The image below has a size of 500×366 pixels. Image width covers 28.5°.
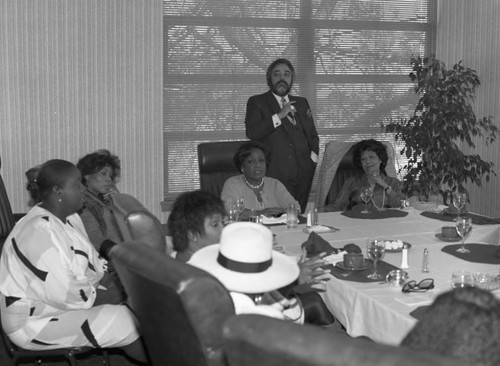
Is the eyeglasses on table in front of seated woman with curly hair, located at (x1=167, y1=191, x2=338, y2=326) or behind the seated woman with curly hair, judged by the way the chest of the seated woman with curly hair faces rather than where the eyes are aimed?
in front

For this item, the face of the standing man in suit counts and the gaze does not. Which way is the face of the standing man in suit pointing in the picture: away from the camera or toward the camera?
toward the camera

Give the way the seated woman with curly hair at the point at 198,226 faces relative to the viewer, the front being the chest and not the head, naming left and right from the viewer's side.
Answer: facing to the right of the viewer

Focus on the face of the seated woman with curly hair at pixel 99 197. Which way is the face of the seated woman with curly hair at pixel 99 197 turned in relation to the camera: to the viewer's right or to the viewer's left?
to the viewer's right

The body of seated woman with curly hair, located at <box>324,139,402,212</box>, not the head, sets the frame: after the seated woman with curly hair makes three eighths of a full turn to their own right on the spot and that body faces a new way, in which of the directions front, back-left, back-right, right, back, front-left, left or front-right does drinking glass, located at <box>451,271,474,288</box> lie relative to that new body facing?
back-left

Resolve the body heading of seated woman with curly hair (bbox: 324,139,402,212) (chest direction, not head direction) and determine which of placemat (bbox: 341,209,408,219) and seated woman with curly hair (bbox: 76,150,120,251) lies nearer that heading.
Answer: the placemat

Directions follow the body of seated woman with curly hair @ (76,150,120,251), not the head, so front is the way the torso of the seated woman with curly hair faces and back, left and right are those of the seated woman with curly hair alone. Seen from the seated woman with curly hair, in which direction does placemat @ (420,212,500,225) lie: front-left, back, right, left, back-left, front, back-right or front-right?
front-left

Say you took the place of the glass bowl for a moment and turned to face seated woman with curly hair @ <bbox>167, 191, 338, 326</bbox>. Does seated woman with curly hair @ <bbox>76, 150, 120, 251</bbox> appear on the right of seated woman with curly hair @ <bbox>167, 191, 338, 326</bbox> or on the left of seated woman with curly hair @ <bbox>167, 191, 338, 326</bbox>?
right

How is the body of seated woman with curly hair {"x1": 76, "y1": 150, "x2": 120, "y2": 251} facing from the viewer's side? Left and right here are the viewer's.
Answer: facing the viewer and to the right of the viewer

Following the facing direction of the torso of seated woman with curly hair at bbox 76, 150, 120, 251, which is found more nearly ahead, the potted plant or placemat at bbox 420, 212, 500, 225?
the placemat

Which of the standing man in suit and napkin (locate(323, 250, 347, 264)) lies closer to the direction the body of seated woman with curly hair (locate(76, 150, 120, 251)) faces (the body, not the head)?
the napkin

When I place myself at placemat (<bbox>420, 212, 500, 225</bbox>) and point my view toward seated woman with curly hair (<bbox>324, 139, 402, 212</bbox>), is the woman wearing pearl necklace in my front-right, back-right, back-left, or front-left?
front-left

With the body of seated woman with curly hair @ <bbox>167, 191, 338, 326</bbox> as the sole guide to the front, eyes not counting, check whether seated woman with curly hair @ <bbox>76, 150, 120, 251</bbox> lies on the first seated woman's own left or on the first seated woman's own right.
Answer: on the first seated woman's own left

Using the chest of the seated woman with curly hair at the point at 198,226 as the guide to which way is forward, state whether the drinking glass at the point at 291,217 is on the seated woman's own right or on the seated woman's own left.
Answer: on the seated woman's own left

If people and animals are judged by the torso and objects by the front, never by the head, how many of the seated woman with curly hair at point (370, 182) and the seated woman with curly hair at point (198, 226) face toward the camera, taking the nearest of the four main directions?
1

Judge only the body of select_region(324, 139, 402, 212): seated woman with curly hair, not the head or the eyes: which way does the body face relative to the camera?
toward the camera

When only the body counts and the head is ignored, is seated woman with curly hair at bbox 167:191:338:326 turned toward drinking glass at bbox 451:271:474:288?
yes

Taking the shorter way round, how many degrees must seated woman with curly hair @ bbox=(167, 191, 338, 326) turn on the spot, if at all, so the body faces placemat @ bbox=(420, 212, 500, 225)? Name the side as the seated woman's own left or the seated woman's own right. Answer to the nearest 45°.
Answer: approximately 45° to the seated woman's own left

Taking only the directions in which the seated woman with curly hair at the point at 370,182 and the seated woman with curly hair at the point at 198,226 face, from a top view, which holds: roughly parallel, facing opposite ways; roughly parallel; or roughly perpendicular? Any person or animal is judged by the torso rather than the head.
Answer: roughly perpendicular

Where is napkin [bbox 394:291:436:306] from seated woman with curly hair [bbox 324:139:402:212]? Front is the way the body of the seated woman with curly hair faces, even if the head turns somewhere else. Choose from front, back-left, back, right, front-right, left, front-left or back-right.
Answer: front
